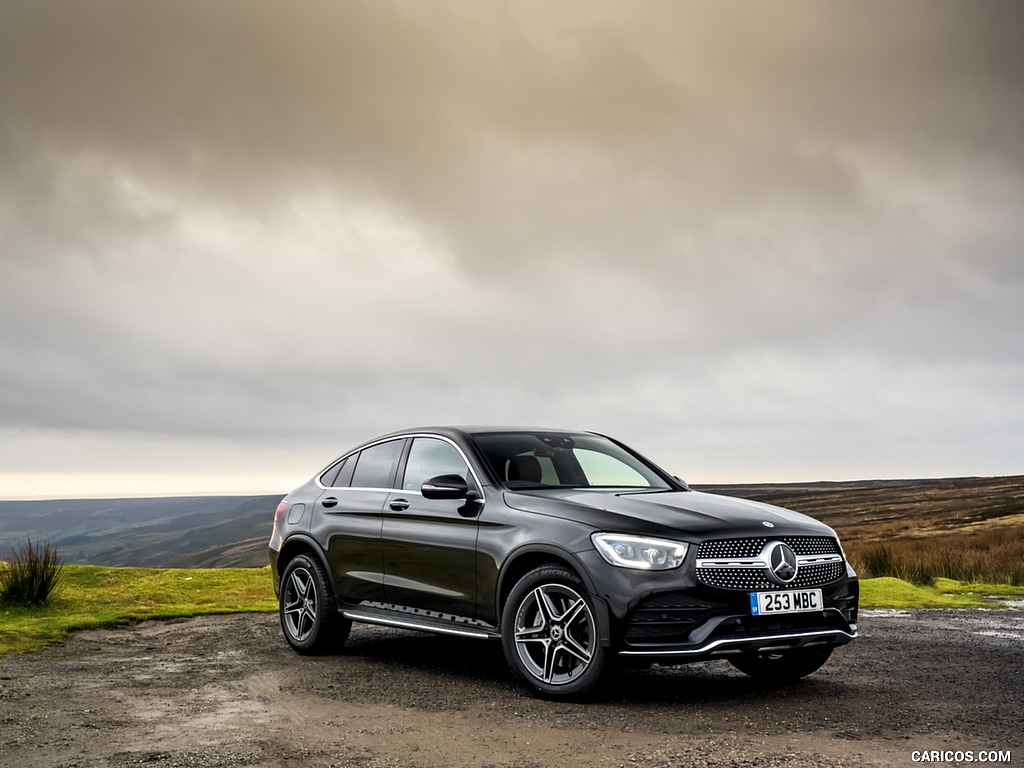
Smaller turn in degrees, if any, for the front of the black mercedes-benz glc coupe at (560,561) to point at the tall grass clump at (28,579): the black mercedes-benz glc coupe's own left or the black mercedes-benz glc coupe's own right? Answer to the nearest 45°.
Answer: approximately 180°

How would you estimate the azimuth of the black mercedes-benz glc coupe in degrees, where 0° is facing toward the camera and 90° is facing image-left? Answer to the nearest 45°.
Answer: approximately 315°
